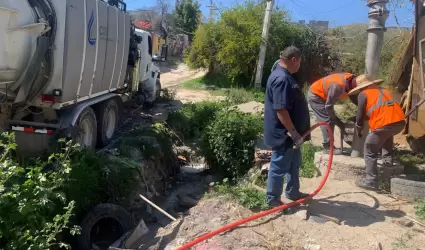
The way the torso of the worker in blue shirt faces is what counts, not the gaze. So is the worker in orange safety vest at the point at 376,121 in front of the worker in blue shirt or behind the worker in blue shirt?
in front

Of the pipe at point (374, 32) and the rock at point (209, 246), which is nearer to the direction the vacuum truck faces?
the pipe

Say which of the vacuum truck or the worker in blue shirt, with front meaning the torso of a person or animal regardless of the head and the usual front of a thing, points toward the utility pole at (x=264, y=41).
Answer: the vacuum truck

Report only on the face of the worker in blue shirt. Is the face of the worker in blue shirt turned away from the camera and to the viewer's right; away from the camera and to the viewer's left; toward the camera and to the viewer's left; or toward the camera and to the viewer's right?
away from the camera and to the viewer's right

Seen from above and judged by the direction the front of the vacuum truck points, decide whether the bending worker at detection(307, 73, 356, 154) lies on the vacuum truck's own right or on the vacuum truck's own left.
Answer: on the vacuum truck's own right

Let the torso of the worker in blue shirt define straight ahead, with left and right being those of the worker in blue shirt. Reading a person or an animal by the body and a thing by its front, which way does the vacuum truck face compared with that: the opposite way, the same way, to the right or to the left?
to the left

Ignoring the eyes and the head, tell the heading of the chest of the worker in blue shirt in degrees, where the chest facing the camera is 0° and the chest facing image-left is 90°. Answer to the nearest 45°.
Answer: approximately 270°

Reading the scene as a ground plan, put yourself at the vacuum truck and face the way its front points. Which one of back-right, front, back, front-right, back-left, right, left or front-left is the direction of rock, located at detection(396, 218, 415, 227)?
right

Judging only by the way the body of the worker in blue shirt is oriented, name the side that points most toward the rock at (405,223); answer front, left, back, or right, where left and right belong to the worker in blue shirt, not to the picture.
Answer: front

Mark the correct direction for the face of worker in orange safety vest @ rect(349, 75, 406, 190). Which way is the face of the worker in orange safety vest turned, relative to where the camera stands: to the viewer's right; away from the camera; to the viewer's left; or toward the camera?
to the viewer's left

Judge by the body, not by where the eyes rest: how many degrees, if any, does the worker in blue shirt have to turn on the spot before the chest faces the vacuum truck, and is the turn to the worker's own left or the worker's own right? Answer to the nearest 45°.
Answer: approximately 180°
